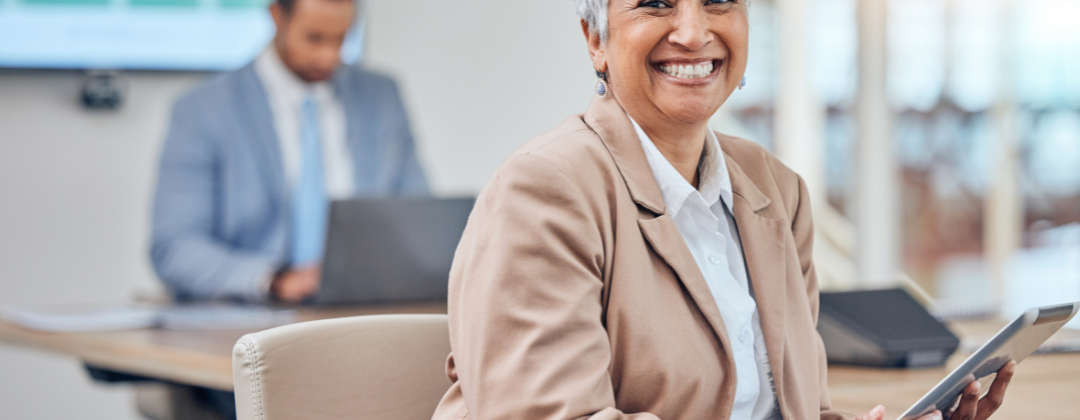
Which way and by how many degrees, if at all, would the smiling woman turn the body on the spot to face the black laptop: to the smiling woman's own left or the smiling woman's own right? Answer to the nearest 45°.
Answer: approximately 180°

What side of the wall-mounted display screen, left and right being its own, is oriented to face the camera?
front

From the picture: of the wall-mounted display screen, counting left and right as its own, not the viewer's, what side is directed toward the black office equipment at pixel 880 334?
front

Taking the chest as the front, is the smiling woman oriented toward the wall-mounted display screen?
no

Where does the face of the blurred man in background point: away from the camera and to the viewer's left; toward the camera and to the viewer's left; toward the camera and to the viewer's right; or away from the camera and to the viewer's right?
toward the camera and to the viewer's right

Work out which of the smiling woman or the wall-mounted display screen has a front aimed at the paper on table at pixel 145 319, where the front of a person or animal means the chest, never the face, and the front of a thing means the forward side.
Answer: the wall-mounted display screen

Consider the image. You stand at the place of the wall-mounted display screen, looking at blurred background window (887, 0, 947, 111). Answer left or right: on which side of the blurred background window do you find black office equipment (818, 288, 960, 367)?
right

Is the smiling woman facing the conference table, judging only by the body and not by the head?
no

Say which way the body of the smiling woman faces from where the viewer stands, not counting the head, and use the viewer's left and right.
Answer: facing the viewer and to the right of the viewer

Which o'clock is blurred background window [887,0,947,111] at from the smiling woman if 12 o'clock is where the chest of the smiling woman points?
The blurred background window is roughly at 8 o'clock from the smiling woman.

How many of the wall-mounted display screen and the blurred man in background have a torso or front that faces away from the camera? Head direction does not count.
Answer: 0

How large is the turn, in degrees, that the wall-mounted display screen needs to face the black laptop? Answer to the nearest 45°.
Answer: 0° — it already faces it

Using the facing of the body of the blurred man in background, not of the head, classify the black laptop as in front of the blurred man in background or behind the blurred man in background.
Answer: in front
